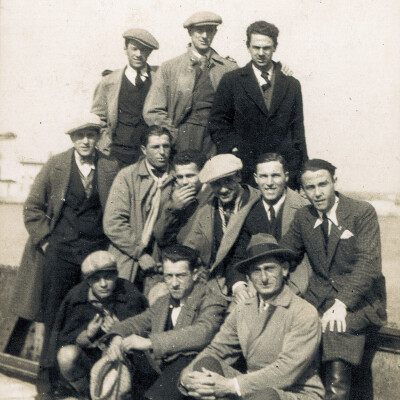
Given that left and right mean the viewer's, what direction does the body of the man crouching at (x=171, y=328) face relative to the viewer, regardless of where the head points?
facing the viewer and to the left of the viewer

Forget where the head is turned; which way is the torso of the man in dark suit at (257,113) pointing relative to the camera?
toward the camera

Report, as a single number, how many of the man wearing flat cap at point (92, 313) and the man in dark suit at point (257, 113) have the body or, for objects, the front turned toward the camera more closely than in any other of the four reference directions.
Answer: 2

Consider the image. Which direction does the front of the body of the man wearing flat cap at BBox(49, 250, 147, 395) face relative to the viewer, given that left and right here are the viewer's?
facing the viewer

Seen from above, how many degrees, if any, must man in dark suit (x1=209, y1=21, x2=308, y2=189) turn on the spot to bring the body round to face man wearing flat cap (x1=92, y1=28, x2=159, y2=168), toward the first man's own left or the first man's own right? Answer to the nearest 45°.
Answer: approximately 90° to the first man's own right

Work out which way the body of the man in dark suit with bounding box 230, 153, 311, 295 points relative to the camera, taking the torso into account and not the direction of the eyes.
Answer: toward the camera

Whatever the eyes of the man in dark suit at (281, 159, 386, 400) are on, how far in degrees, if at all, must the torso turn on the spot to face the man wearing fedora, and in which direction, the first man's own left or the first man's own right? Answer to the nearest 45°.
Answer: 0° — they already face them

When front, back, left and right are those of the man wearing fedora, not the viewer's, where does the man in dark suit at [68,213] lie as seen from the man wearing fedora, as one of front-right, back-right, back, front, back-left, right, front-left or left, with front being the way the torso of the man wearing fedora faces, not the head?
right

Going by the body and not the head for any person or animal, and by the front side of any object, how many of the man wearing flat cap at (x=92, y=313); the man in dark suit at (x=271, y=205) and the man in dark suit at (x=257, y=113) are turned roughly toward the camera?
3
